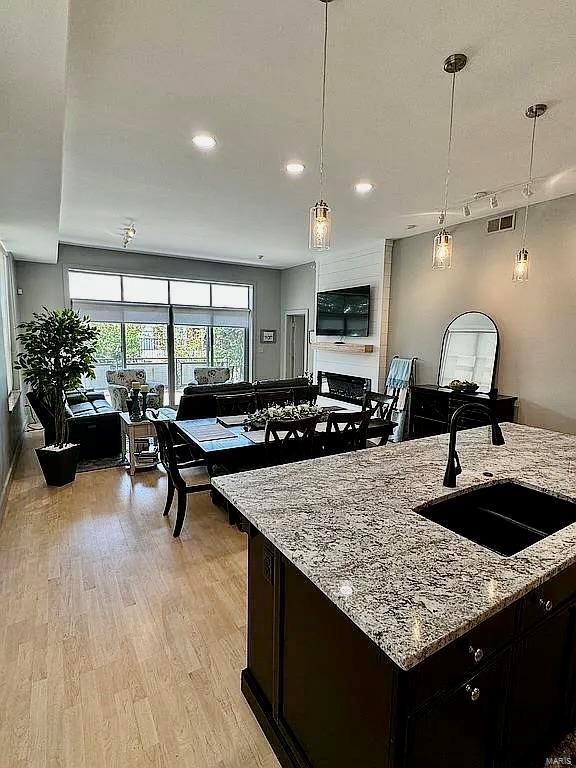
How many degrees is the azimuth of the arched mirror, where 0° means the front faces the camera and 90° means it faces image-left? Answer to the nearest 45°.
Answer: approximately 45°

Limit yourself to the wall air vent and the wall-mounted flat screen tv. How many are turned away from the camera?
0

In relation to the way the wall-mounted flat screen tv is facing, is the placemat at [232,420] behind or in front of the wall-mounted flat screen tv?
in front

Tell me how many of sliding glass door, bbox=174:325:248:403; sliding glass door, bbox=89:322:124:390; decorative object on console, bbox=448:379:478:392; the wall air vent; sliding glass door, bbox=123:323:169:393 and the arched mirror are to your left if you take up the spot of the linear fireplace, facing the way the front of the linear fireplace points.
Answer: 3

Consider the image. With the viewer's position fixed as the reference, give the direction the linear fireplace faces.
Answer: facing the viewer and to the left of the viewer

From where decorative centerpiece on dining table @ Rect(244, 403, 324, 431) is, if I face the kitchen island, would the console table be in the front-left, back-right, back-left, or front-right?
back-left

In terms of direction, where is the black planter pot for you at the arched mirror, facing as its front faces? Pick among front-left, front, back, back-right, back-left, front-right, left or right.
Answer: front

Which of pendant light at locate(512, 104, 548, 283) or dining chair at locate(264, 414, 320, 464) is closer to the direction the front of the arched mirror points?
the dining chair

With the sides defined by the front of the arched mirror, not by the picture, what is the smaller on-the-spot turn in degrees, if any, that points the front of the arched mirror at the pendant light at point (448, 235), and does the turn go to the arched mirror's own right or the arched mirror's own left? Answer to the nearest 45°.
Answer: approximately 45° to the arched mirror's own left

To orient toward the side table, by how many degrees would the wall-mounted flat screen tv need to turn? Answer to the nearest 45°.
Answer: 0° — it already faces it

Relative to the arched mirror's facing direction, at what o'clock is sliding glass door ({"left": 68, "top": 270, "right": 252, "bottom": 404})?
The sliding glass door is roughly at 2 o'clock from the arched mirror.

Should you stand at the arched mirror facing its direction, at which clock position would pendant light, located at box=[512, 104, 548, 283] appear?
The pendant light is roughly at 10 o'clock from the arched mirror.
